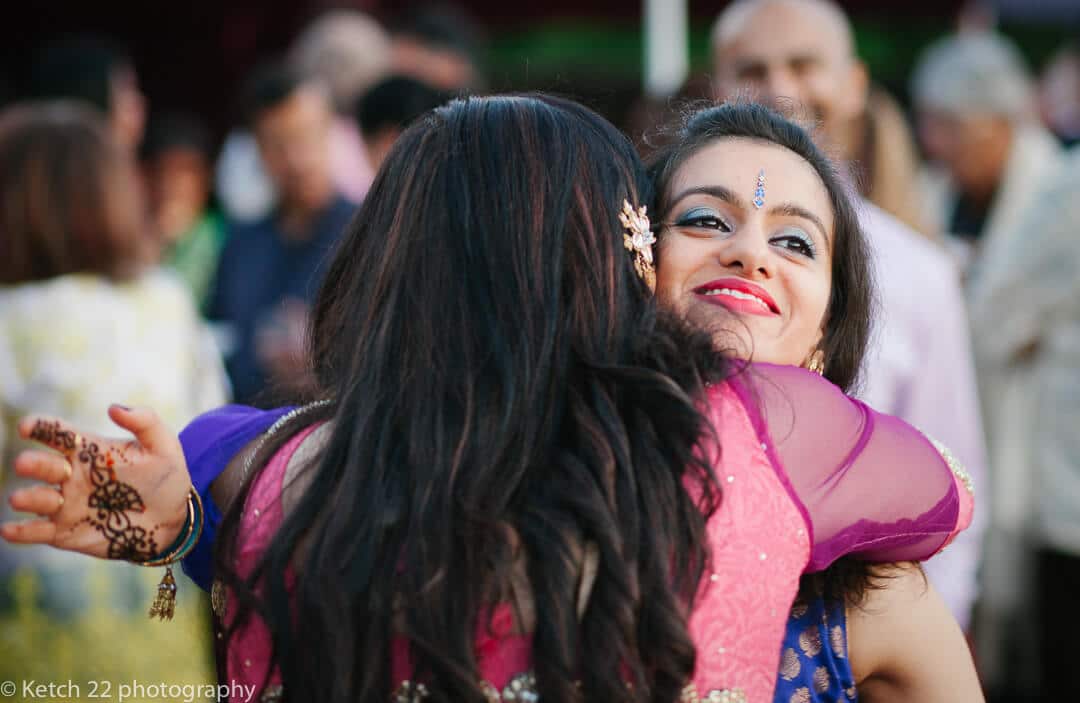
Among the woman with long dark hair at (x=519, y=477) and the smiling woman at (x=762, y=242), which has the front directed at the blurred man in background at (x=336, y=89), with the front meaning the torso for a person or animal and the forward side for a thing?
the woman with long dark hair

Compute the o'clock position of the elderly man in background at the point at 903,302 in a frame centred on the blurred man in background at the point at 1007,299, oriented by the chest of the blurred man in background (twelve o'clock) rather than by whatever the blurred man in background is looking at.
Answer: The elderly man in background is roughly at 11 o'clock from the blurred man in background.

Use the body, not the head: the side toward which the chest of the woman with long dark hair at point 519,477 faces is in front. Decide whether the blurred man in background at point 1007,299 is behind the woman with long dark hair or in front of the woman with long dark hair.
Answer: in front

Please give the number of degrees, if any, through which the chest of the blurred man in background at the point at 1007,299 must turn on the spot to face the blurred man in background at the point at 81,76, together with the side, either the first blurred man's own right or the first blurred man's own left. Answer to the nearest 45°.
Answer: approximately 45° to the first blurred man's own right

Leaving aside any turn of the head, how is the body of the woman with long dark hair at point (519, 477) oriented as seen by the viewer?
away from the camera

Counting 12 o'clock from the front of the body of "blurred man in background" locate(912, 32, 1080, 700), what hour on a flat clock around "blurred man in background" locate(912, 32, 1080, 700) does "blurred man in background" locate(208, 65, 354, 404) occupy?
"blurred man in background" locate(208, 65, 354, 404) is roughly at 1 o'clock from "blurred man in background" locate(912, 32, 1080, 700).

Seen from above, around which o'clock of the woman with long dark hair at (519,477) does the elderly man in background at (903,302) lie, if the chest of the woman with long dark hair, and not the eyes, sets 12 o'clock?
The elderly man in background is roughly at 1 o'clock from the woman with long dark hair.

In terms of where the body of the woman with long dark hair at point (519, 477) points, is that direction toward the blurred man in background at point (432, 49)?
yes

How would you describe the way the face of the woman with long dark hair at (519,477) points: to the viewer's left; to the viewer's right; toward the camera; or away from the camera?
away from the camera

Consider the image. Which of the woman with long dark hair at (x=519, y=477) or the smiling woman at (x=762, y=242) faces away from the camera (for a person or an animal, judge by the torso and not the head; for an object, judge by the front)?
the woman with long dark hair

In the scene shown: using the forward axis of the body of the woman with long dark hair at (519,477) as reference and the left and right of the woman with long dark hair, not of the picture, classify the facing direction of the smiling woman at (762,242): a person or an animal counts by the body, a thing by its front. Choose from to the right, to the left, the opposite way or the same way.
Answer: the opposite way

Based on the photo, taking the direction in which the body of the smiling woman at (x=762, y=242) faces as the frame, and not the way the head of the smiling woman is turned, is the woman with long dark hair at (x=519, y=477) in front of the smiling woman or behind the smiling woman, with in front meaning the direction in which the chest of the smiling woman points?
in front

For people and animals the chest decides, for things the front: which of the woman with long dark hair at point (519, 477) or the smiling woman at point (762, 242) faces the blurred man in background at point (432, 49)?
the woman with long dark hair
